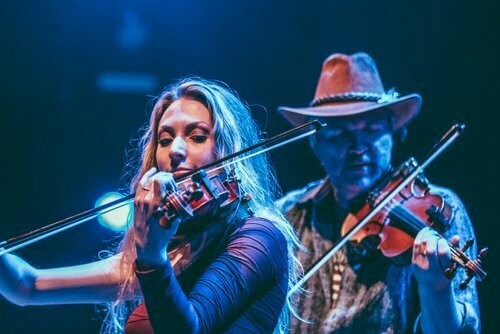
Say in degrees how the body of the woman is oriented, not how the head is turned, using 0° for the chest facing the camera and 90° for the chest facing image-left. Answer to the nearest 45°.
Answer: approximately 45°

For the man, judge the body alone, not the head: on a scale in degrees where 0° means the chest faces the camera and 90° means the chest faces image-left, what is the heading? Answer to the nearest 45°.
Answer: approximately 0°

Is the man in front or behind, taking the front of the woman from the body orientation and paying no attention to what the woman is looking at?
behind

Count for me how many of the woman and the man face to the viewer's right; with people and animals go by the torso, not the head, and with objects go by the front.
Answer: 0
